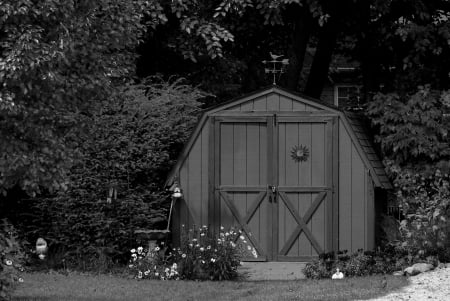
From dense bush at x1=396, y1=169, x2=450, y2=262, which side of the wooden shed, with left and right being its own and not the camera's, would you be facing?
left

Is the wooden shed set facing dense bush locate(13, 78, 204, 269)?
no

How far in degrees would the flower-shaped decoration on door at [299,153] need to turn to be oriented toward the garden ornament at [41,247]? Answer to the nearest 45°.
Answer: approximately 90° to its right

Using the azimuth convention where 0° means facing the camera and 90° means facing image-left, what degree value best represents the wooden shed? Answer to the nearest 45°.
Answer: approximately 0°

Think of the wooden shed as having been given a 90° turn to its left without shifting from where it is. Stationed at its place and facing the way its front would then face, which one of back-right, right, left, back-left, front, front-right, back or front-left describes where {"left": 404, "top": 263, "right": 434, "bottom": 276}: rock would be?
front-right

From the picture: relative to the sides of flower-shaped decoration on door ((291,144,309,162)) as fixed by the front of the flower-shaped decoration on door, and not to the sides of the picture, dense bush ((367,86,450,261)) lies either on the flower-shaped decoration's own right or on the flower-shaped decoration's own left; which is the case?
on the flower-shaped decoration's own left

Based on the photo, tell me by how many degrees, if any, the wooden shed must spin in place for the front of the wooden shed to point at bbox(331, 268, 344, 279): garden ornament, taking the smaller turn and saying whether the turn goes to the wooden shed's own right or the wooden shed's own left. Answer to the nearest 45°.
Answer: approximately 45° to the wooden shed's own left

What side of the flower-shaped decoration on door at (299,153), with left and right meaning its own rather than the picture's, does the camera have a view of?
front

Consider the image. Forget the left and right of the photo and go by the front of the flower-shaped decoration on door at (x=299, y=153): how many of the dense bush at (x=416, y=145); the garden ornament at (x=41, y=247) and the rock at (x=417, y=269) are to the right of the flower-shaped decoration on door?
1

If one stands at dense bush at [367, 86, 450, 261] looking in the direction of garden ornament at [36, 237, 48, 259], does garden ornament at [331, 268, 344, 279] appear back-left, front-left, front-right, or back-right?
front-left

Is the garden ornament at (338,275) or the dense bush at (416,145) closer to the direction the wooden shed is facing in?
the garden ornament

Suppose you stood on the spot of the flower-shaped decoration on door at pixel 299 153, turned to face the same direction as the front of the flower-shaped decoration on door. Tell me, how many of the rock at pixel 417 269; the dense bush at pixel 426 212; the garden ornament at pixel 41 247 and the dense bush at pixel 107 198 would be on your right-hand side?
2
